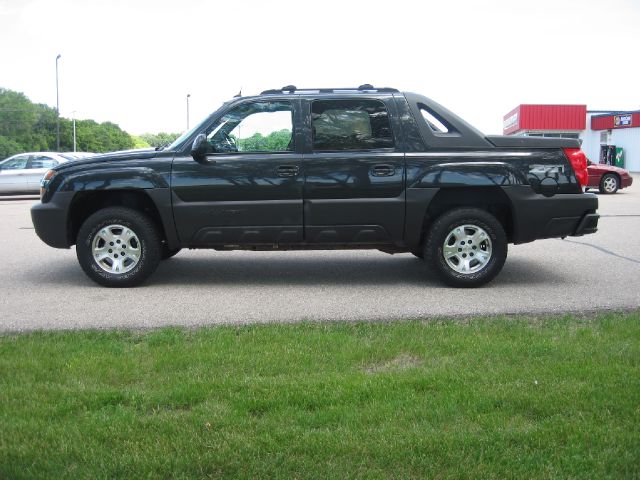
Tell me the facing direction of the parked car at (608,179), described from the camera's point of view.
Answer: facing to the right of the viewer

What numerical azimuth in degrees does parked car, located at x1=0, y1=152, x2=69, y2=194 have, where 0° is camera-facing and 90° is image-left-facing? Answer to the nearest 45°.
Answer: approximately 90°

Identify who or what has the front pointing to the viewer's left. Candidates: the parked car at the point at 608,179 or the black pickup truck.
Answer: the black pickup truck

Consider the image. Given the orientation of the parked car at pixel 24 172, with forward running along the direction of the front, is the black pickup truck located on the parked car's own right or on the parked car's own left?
on the parked car's own left

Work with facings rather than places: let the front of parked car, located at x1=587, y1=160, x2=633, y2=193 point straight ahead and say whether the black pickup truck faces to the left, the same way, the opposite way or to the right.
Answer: the opposite way

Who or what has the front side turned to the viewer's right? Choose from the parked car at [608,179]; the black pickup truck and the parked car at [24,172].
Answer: the parked car at [608,179]

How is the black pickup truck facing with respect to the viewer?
to the viewer's left

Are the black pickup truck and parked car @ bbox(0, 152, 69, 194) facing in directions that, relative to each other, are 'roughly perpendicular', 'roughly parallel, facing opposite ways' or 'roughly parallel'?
roughly parallel

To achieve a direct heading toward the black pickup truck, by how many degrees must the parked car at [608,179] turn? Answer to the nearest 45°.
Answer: approximately 90° to its right
